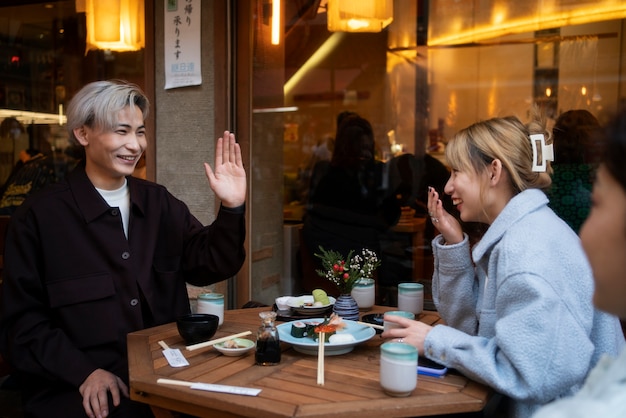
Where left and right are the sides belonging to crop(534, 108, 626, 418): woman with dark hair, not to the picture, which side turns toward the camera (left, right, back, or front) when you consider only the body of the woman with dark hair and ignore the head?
left

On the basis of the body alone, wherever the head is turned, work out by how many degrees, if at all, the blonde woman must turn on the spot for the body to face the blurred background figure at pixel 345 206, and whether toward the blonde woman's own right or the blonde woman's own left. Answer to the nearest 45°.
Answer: approximately 90° to the blonde woman's own right

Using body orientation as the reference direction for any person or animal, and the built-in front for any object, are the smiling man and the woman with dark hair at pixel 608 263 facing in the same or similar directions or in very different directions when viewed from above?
very different directions

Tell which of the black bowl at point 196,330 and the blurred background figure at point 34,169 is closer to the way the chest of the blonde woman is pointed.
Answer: the black bowl

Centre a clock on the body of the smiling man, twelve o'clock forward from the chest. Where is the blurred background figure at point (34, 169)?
The blurred background figure is roughly at 7 o'clock from the smiling man.

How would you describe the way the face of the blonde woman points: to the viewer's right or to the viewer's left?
to the viewer's left

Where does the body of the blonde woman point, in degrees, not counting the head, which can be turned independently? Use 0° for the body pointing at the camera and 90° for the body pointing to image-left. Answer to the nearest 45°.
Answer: approximately 90°

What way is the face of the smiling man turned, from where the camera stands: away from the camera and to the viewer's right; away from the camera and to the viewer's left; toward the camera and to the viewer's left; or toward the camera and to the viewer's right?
toward the camera and to the viewer's right

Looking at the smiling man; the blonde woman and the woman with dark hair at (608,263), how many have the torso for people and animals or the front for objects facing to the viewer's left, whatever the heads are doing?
2
